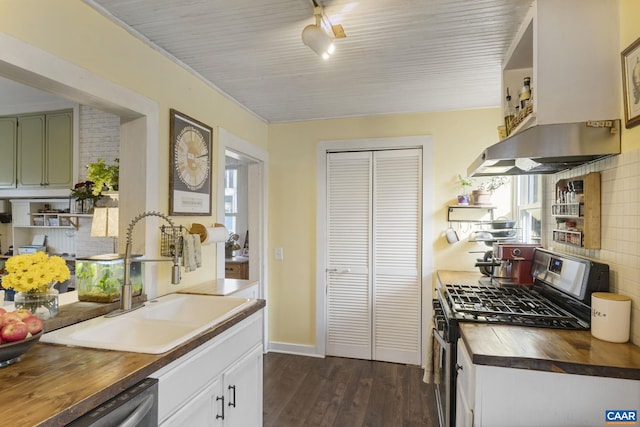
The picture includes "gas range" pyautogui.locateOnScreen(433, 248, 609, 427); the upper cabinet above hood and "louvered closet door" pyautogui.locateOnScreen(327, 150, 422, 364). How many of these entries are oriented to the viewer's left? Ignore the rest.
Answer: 2

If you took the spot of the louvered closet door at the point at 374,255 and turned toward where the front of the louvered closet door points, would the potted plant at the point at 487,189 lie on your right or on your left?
on your left

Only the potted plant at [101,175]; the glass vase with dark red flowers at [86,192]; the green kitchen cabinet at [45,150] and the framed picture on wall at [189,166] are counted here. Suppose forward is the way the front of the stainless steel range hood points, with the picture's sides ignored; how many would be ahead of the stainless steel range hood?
4

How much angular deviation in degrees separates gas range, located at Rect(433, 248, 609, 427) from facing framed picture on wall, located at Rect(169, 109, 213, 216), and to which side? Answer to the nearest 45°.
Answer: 0° — it already faces it

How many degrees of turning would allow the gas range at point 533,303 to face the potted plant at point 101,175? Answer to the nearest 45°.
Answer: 0° — it already faces it

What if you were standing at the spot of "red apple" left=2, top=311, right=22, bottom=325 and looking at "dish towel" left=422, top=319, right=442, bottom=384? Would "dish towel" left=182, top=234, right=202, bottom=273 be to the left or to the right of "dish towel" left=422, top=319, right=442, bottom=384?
left

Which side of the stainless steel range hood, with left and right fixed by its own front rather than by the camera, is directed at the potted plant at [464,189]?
right

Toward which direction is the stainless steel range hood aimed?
to the viewer's left

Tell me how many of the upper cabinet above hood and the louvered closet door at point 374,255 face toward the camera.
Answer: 1

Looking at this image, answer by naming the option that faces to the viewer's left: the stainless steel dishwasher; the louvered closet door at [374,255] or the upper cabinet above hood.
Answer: the upper cabinet above hood

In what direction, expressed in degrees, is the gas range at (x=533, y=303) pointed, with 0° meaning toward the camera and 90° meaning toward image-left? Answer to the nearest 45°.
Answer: approximately 90°

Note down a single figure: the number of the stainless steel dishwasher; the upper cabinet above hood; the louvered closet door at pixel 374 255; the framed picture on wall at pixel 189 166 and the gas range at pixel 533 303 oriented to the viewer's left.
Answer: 2

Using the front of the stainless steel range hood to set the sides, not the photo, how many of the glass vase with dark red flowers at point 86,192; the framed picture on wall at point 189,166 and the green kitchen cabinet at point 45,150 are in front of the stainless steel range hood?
3

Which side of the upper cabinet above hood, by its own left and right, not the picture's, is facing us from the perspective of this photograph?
left
